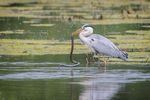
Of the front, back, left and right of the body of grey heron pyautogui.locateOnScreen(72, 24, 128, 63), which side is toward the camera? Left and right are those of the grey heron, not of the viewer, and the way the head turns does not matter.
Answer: left
